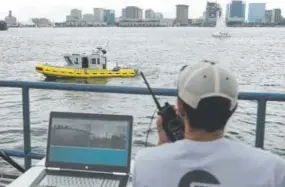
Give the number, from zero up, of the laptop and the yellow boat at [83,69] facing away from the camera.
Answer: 0

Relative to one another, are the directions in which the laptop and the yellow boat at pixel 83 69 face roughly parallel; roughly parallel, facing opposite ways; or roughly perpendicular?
roughly perpendicular

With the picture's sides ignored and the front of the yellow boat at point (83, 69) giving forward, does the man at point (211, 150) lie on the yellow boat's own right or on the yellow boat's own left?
on the yellow boat's own left

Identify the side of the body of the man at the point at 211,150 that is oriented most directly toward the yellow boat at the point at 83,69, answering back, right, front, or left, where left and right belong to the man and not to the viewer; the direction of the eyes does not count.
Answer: front

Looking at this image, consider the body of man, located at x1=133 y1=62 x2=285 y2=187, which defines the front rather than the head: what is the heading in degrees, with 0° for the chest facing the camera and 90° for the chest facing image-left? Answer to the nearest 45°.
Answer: approximately 180°

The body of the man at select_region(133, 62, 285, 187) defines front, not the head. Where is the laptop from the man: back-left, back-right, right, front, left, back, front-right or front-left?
front-left

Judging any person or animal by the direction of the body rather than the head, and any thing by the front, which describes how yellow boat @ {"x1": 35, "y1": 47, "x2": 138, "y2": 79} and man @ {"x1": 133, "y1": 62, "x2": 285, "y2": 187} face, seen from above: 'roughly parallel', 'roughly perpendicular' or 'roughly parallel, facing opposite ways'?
roughly perpendicular

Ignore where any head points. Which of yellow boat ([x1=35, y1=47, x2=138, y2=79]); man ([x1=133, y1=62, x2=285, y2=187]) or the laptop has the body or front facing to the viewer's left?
the yellow boat

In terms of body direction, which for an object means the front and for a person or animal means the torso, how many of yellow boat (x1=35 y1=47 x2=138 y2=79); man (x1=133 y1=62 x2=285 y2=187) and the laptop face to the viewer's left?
1

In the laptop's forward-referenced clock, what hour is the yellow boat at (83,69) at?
The yellow boat is roughly at 6 o'clock from the laptop.

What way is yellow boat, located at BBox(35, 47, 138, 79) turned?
to the viewer's left

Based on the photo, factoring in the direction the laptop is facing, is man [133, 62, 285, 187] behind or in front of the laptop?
in front

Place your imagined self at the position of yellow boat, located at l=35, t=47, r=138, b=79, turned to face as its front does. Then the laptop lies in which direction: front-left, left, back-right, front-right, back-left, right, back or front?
left

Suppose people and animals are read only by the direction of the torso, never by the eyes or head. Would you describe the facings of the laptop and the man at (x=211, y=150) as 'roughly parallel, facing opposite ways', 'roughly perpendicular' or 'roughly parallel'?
roughly parallel, facing opposite ways

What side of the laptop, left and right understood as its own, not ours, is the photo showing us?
front
